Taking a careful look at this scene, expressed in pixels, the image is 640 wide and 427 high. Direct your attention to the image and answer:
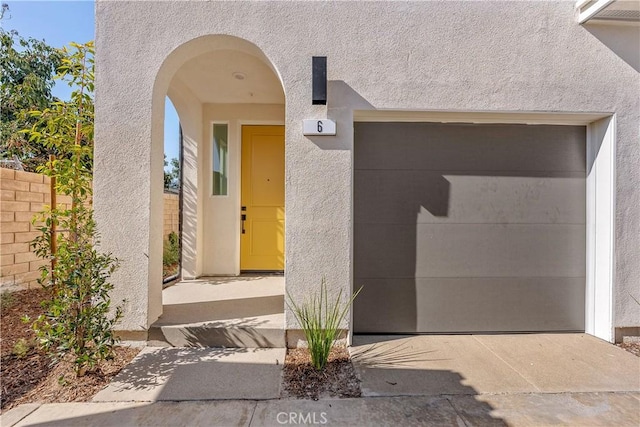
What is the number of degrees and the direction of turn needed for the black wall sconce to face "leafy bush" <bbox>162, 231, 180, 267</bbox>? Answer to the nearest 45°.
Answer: approximately 135° to its right

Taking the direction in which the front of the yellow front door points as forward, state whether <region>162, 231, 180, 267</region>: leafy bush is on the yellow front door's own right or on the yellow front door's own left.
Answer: on the yellow front door's own right

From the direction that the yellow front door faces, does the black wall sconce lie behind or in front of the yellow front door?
in front

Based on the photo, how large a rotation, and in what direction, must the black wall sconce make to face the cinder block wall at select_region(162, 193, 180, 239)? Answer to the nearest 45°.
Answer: approximately 135° to its right

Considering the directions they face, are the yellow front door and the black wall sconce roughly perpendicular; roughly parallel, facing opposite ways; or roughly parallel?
roughly parallel

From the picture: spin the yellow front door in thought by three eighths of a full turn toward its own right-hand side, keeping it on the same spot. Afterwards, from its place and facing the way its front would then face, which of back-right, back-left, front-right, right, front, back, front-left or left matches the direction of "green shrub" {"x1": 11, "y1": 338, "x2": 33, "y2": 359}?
left

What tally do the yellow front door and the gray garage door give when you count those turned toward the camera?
2

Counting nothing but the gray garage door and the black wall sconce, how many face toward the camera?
2

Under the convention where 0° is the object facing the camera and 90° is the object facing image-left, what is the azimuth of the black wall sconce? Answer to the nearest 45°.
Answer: approximately 0°

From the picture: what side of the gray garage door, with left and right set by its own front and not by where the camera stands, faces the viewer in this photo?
front

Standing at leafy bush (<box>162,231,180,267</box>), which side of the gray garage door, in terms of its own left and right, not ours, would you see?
right

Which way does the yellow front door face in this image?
toward the camera

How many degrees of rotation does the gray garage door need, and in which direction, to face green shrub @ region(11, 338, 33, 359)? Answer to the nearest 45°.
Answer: approximately 45° to its right

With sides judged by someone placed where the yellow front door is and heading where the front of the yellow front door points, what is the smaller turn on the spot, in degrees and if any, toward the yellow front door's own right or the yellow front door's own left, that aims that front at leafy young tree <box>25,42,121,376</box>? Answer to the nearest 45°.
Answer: approximately 45° to the yellow front door's own right
